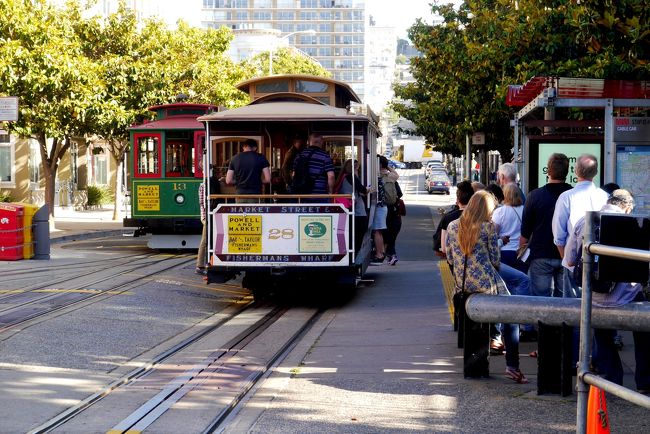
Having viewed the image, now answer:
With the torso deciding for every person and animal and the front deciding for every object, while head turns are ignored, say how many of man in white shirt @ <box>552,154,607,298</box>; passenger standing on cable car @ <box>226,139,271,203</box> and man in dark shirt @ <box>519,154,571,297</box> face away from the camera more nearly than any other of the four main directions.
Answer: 3

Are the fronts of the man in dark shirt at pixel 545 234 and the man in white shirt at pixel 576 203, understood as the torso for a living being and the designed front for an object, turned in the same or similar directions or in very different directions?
same or similar directions

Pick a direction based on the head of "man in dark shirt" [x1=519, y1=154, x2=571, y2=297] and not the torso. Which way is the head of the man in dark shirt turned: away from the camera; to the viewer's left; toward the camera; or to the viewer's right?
away from the camera

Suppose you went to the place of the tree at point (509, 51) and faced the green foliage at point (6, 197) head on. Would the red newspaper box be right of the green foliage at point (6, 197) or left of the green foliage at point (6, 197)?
left

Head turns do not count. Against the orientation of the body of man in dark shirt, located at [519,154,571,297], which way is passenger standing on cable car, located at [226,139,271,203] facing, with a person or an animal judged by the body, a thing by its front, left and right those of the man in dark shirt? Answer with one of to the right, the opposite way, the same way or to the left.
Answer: the same way

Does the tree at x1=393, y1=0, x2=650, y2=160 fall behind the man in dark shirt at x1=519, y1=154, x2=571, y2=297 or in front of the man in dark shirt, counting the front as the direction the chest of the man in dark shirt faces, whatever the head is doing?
in front

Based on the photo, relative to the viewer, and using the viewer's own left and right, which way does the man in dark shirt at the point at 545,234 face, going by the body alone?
facing away from the viewer

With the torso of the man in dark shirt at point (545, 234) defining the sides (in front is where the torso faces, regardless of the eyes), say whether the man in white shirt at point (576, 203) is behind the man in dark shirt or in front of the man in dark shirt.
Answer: behind

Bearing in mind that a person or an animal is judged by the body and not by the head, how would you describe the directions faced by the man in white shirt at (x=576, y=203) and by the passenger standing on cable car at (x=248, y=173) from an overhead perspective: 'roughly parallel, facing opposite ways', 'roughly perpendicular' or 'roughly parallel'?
roughly parallel

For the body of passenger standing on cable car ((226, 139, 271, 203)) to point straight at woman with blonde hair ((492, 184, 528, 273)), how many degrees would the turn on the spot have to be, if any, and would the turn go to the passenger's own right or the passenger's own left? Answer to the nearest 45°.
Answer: approximately 135° to the passenger's own right

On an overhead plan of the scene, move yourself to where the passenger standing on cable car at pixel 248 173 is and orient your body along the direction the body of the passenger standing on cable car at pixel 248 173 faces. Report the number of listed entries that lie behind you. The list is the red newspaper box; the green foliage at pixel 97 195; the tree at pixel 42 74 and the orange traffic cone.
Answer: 1

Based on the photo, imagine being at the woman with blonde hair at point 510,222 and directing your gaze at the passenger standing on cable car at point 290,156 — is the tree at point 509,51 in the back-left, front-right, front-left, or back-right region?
front-right

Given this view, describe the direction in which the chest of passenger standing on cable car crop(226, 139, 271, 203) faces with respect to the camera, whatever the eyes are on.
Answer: away from the camera

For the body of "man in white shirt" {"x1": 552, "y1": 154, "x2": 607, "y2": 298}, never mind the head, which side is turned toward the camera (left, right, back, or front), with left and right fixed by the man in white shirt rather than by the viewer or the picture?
back
